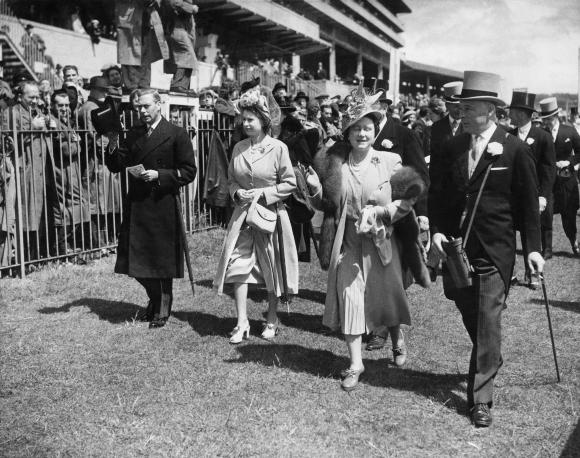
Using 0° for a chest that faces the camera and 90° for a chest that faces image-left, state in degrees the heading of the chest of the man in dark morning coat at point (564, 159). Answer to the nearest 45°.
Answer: approximately 45°

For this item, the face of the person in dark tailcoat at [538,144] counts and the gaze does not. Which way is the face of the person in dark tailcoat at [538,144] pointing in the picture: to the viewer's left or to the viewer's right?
to the viewer's left
